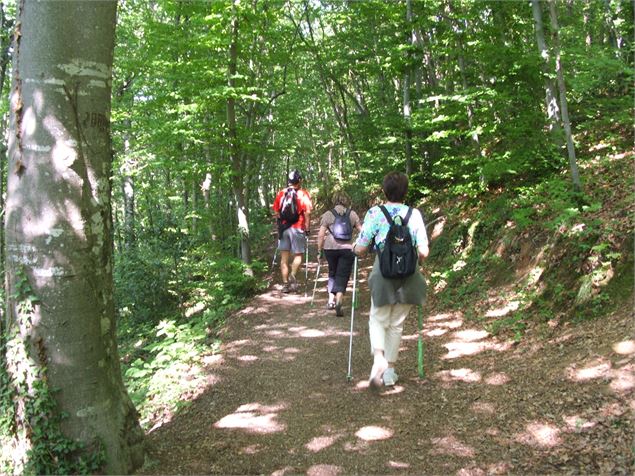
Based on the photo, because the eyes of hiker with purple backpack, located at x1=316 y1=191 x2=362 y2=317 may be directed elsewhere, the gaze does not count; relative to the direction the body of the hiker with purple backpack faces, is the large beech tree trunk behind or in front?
behind

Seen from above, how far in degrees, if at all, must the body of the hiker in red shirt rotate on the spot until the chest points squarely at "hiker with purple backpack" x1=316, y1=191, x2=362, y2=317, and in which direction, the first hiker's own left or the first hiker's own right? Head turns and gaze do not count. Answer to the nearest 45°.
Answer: approximately 180°

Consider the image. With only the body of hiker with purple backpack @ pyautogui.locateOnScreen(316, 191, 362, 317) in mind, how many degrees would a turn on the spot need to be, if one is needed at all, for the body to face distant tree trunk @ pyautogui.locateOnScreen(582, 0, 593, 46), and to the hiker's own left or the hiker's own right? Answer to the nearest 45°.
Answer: approximately 45° to the hiker's own right

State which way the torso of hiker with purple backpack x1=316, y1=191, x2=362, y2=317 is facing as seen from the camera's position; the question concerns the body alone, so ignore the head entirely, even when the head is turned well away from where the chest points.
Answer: away from the camera

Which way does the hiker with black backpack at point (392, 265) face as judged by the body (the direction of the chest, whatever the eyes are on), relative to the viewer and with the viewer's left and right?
facing away from the viewer

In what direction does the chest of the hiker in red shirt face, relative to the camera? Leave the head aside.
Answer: away from the camera
